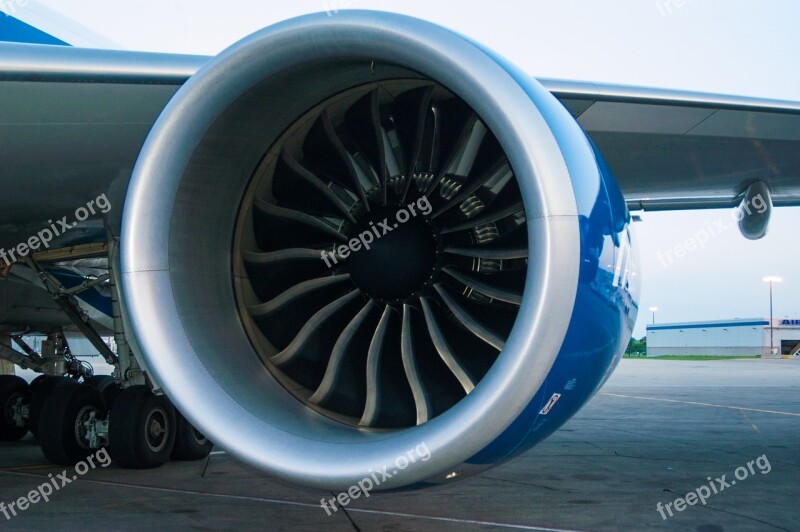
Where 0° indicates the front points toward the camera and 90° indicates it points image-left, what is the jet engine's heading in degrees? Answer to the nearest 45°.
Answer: approximately 45°
